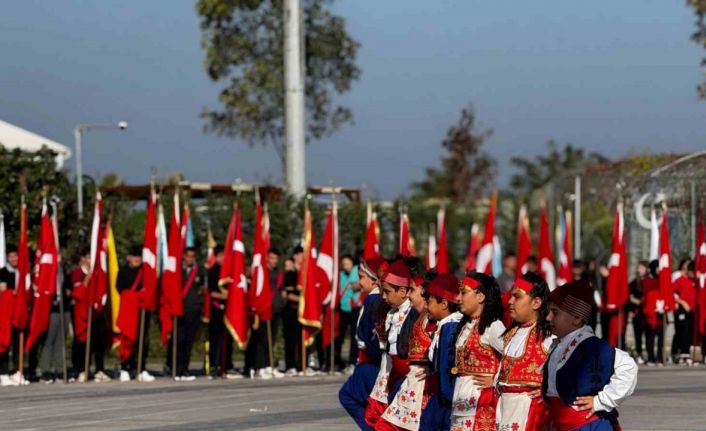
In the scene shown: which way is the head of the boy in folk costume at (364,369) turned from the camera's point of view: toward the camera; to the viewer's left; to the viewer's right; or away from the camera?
to the viewer's left

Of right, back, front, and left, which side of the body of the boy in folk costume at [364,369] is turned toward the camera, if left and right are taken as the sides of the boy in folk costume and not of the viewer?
left

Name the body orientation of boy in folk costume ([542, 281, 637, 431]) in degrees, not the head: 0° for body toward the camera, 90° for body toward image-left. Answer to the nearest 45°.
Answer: approximately 45°

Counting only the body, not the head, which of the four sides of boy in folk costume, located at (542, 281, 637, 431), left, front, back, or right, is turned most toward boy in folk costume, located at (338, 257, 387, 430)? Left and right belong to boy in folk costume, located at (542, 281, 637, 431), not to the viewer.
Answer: right

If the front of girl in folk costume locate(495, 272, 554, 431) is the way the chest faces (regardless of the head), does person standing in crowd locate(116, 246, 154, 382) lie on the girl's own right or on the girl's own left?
on the girl's own right

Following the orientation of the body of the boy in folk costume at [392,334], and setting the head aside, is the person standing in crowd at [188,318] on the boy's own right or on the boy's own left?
on the boy's own right

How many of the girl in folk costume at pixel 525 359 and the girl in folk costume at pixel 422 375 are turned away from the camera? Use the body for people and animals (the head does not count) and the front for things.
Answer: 0

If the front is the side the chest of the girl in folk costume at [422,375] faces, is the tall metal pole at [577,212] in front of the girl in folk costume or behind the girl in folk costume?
behind

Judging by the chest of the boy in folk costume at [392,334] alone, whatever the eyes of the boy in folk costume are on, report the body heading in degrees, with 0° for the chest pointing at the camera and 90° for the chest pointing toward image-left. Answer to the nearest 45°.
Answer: approximately 45°

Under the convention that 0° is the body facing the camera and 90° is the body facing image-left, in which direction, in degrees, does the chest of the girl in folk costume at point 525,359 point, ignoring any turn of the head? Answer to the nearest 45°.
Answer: approximately 45°
